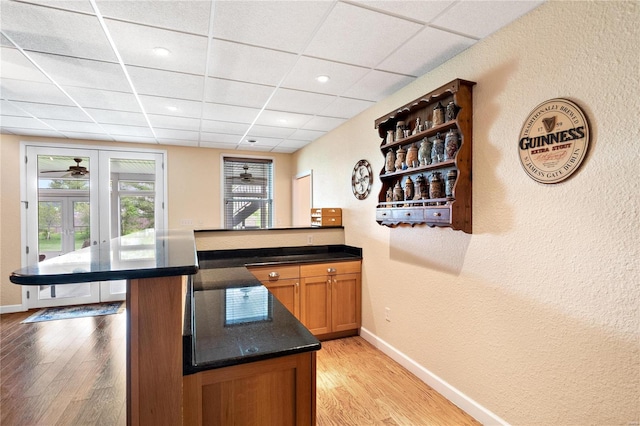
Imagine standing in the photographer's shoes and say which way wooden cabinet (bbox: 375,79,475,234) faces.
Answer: facing the viewer and to the left of the viewer

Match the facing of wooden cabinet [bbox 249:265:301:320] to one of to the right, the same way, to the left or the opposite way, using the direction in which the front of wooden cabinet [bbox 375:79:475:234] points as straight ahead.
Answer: to the left

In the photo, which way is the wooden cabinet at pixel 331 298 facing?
toward the camera

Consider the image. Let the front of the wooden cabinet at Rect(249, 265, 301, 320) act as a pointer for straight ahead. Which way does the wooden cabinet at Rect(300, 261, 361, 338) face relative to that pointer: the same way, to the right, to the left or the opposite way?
the same way

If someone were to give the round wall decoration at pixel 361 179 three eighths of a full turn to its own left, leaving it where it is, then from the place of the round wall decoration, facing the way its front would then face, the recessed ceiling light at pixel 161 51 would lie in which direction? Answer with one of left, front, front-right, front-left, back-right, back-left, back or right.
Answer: back-right

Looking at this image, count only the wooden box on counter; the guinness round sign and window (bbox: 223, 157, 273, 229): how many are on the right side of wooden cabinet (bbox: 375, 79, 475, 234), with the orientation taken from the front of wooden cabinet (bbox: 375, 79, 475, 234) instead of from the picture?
2

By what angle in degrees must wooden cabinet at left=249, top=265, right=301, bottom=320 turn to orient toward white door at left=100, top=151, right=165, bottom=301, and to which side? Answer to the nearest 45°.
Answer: approximately 135° to its right

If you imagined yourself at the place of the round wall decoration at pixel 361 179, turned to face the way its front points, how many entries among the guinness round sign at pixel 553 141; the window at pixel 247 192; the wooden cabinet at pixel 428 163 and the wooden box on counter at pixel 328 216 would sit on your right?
2

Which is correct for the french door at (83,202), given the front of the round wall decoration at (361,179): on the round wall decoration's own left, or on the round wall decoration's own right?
on the round wall decoration's own right

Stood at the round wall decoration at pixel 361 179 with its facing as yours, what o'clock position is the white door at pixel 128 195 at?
The white door is roughly at 2 o'clock from the round wall decoration.

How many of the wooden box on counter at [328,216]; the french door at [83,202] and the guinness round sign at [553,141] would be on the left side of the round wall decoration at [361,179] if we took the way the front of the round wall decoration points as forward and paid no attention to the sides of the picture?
1

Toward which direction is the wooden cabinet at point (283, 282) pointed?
toward the camera

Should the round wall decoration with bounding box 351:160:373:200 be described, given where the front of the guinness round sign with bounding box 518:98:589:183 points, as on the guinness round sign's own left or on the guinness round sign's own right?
on the guinness round sign's own right

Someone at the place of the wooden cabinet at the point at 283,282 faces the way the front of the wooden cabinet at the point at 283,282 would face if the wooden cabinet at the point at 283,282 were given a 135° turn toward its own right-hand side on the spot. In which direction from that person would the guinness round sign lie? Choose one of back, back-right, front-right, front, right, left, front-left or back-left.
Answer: back

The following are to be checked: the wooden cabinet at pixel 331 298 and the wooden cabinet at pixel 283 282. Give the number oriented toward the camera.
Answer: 2

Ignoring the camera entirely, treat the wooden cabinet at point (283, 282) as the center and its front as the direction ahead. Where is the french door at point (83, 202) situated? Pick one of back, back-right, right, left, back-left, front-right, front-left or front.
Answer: back-right

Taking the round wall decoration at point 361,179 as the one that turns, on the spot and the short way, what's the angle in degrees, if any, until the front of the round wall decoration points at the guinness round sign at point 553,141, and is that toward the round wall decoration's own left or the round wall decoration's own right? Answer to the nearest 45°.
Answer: approximately 90° to the round wall decoration's own left
